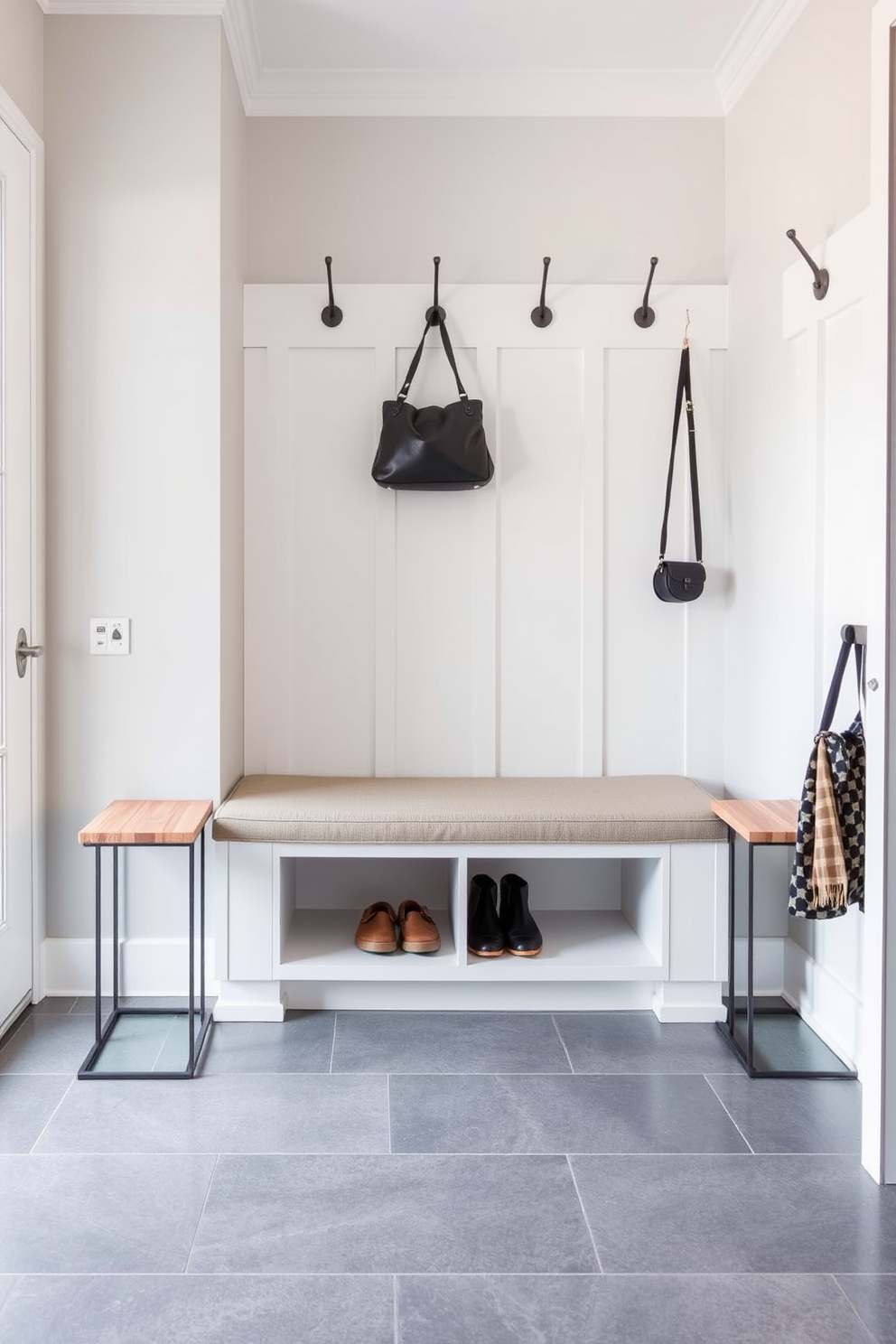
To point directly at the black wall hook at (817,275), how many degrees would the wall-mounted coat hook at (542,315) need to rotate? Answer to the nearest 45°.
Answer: approximately 45° to its left

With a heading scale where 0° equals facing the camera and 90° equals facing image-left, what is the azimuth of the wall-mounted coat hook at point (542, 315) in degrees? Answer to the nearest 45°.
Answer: approximately 0°

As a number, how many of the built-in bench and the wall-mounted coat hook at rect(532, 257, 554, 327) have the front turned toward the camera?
2

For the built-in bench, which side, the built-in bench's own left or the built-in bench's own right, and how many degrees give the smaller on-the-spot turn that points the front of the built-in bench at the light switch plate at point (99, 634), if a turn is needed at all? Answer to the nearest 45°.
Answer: approximately 90° to the built-in bench's own right

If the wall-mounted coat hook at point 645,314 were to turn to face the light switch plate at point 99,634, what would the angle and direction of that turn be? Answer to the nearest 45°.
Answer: approximately 45° to its right

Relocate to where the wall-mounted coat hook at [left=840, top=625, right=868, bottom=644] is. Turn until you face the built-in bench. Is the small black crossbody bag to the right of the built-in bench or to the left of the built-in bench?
right

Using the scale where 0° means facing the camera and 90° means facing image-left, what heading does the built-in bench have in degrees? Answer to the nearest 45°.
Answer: approximately 0°
